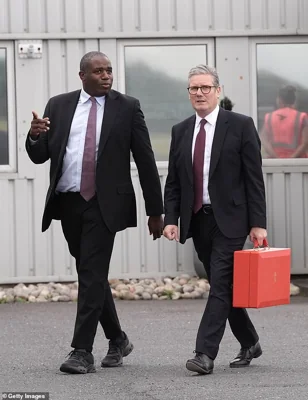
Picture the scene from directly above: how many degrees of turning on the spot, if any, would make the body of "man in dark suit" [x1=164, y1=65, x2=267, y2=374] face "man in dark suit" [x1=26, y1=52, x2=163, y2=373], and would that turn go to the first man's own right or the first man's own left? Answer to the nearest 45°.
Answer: approximately 45° to the first man's own right

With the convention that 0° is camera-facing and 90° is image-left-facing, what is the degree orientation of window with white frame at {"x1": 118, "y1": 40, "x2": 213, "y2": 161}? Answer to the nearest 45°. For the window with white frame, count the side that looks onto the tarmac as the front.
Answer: approximately 0°

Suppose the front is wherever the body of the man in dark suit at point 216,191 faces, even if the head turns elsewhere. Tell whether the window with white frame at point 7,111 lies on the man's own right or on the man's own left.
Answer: on the man's own right

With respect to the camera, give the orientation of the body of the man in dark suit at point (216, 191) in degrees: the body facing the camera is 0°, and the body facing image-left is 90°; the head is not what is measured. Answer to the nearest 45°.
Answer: approximately 45°

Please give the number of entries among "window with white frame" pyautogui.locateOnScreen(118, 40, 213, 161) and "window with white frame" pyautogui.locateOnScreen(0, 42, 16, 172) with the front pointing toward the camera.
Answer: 2

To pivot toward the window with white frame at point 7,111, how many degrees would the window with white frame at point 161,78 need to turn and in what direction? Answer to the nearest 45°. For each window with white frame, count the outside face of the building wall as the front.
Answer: approximately 90° to its right

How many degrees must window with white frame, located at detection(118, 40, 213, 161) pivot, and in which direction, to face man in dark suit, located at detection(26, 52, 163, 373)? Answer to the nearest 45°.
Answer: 0° — it already faces them

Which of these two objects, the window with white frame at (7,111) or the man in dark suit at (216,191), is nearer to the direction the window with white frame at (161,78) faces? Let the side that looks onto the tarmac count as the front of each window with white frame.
the man in dark suit

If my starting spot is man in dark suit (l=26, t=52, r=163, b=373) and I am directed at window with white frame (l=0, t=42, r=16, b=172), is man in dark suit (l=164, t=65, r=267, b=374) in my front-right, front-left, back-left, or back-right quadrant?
back-right

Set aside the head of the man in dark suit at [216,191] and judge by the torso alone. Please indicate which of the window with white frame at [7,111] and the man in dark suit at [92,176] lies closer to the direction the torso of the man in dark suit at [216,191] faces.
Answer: the man in dark suit

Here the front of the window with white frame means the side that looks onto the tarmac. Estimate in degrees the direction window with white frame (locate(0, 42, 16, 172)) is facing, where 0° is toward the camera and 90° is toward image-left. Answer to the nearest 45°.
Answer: approximately 0°
